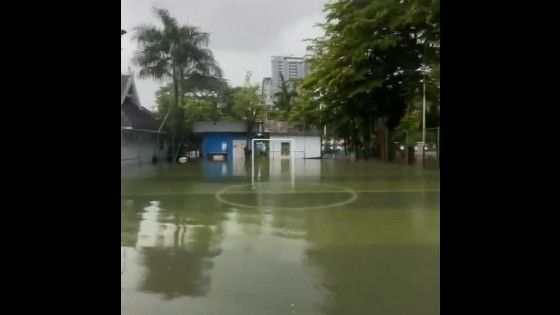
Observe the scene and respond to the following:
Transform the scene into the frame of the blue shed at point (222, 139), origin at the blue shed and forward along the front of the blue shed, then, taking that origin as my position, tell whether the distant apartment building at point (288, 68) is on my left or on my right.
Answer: on my left

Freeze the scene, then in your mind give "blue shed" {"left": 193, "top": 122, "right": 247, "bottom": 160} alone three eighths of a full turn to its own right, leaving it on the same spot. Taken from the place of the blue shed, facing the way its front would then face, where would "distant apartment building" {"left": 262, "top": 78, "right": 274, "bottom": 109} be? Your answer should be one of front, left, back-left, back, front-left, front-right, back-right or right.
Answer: right

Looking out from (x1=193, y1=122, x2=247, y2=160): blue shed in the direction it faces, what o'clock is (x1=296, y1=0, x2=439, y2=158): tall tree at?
The tall tree is roughly at 10 o'clock from the blue shed.

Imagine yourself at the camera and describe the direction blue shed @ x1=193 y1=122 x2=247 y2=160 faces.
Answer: facing the viewer

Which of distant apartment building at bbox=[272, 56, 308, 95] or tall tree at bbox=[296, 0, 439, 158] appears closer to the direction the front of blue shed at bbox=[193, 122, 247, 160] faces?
the tall tree

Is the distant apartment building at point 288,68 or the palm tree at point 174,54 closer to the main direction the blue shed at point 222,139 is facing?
the palm tree
